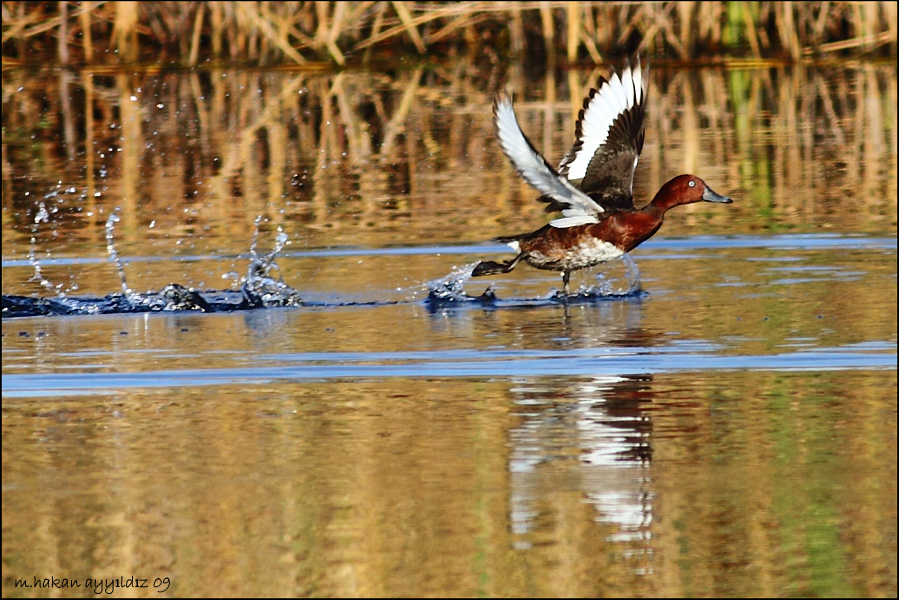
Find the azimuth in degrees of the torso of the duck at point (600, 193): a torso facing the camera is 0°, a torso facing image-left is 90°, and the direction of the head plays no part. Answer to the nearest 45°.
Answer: approximately 270°

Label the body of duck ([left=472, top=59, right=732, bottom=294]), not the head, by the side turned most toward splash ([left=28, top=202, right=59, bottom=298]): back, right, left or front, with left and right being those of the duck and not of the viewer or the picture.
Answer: back

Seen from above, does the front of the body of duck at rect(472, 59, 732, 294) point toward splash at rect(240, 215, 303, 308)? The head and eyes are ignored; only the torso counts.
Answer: no

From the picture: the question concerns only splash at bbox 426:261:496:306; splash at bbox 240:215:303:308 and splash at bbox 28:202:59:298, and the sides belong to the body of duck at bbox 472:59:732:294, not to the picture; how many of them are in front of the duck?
0

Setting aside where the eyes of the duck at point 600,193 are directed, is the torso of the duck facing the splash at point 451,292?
no

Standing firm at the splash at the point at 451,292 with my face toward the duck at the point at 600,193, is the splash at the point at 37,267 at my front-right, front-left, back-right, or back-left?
back-left
